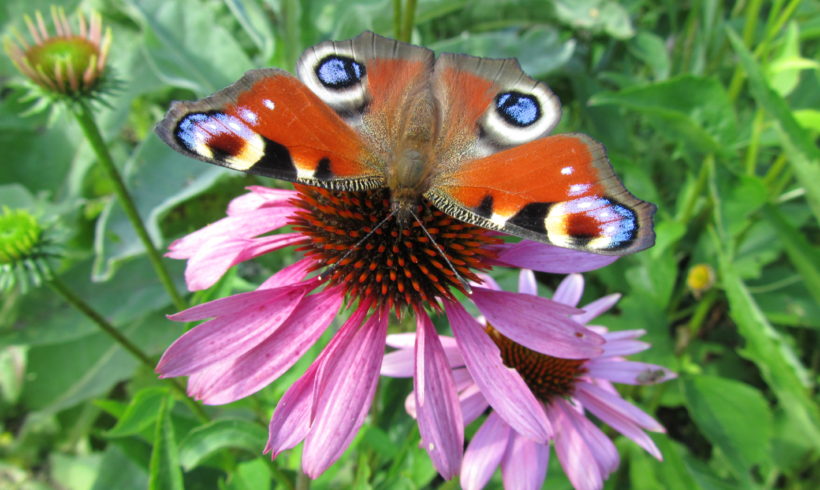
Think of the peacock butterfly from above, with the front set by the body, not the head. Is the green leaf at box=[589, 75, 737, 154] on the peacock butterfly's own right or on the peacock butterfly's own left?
on the peacock butterfly's own left

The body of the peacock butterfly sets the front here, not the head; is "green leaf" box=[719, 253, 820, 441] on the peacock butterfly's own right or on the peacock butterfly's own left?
on the peacock butterfly's own left

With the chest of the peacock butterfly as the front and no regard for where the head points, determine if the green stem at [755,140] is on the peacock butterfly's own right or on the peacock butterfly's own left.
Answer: on the peacock butterfly's own left

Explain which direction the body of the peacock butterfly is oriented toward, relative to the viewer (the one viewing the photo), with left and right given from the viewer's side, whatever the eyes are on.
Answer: facing the viewer

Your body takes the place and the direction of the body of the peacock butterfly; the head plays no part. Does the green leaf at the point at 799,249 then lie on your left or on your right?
on your left
